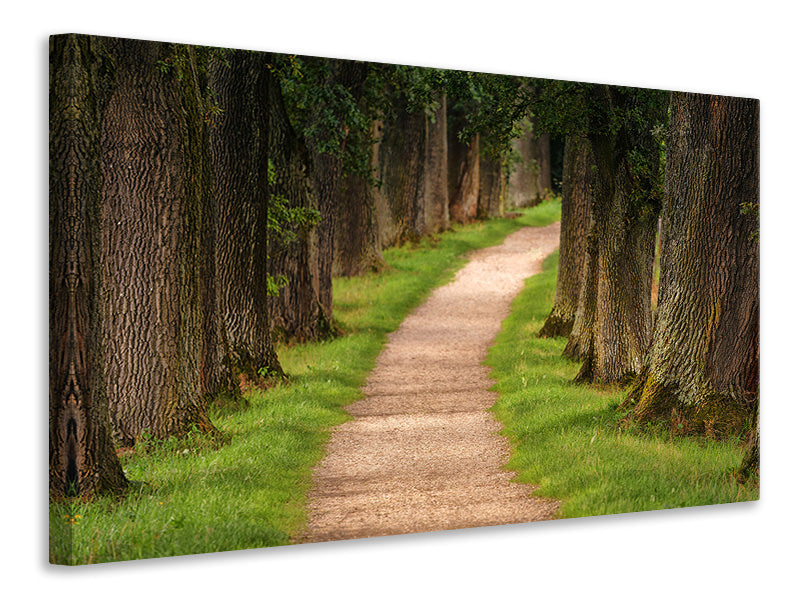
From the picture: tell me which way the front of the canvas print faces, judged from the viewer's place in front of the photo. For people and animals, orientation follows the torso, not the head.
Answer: facing the viewer and to the right of the viewer
